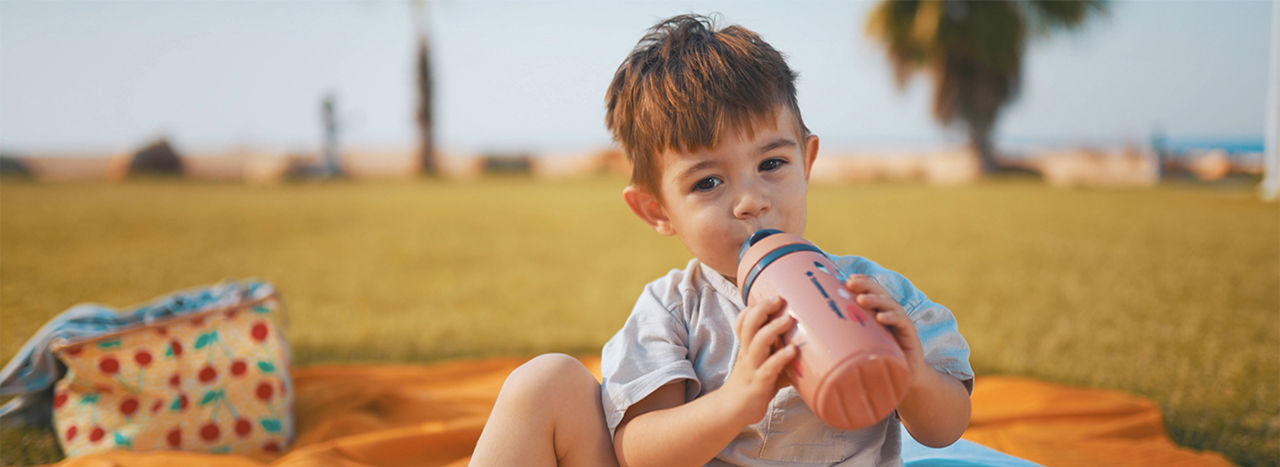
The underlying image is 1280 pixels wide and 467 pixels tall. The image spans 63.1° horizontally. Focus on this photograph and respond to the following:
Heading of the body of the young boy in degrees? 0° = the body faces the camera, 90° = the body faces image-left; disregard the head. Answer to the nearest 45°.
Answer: approximately 0°

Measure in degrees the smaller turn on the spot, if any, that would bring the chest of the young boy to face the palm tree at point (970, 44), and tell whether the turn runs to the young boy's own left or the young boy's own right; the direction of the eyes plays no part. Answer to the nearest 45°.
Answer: approximately 180°

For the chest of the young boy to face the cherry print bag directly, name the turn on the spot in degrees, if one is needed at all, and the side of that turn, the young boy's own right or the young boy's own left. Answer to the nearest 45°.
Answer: approximately 135° to the young boy's own right
